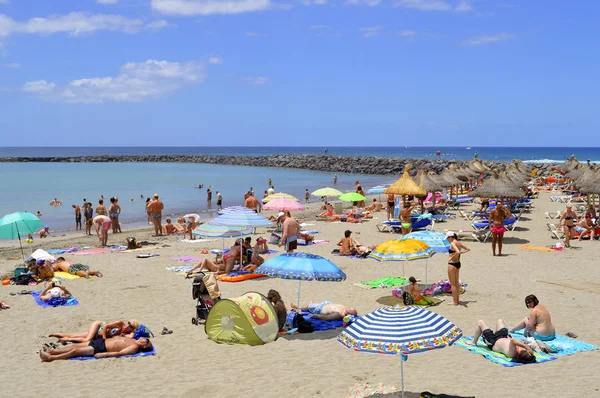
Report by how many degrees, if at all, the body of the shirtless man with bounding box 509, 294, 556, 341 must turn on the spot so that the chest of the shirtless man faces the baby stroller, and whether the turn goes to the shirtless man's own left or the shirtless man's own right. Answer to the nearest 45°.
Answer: approximately 45° to the shirtless man's own left

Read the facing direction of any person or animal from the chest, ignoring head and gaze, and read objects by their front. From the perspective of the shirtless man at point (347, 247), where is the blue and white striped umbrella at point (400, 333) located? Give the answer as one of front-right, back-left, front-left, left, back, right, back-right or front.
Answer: back

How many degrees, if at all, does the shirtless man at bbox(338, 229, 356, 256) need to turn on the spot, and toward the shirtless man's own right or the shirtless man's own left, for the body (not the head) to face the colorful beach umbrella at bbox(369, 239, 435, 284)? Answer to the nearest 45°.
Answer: approximately 180°

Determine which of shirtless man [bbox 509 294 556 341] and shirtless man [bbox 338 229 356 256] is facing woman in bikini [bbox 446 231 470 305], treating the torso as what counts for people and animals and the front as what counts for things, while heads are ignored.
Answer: shirtless man [bbox 509 294 556 341]
